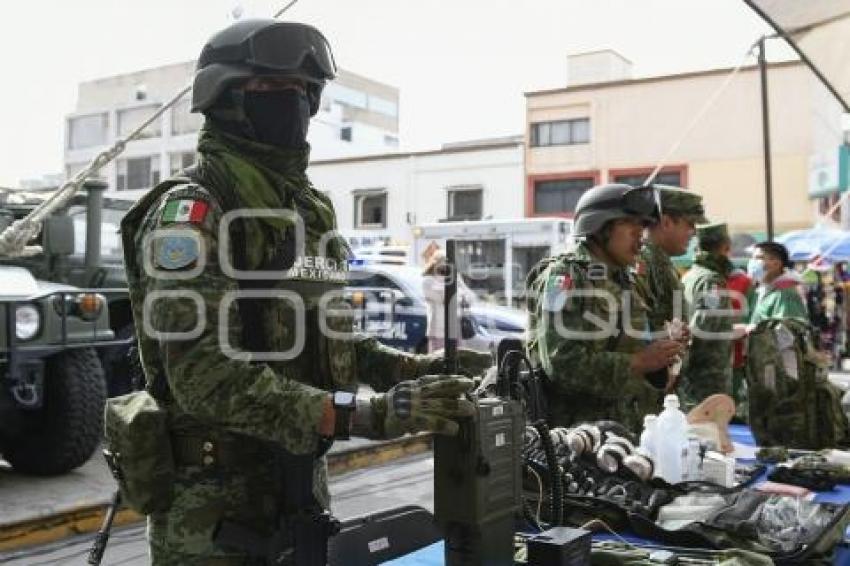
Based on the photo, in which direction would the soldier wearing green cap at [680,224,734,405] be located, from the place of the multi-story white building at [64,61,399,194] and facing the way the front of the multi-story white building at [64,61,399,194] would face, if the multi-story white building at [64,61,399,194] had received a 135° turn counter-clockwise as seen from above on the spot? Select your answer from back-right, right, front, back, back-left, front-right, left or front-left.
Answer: right

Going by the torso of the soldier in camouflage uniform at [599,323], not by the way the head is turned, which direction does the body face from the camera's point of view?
to the viewer's right

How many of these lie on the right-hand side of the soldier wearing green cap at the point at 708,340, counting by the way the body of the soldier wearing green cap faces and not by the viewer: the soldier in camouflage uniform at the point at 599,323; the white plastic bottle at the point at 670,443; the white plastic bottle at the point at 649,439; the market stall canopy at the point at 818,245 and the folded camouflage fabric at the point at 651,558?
4

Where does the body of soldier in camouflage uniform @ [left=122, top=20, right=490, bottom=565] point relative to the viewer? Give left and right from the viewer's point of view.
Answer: facing the viewer and to the right of the viewer

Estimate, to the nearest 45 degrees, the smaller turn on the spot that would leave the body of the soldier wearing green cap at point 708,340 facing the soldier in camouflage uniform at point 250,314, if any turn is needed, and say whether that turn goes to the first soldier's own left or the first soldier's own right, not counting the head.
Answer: approximately 90° to the first soldier's own right

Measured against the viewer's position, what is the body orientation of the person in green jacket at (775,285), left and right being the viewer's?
facing the viewer and to the left of the viewer

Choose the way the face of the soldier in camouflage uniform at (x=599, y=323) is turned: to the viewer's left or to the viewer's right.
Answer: to the viewer's right

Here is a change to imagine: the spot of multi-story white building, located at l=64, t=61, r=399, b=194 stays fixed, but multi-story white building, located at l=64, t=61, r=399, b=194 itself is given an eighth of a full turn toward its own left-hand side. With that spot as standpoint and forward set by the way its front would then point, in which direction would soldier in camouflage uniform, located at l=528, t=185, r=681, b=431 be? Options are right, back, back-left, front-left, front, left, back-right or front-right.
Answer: front
